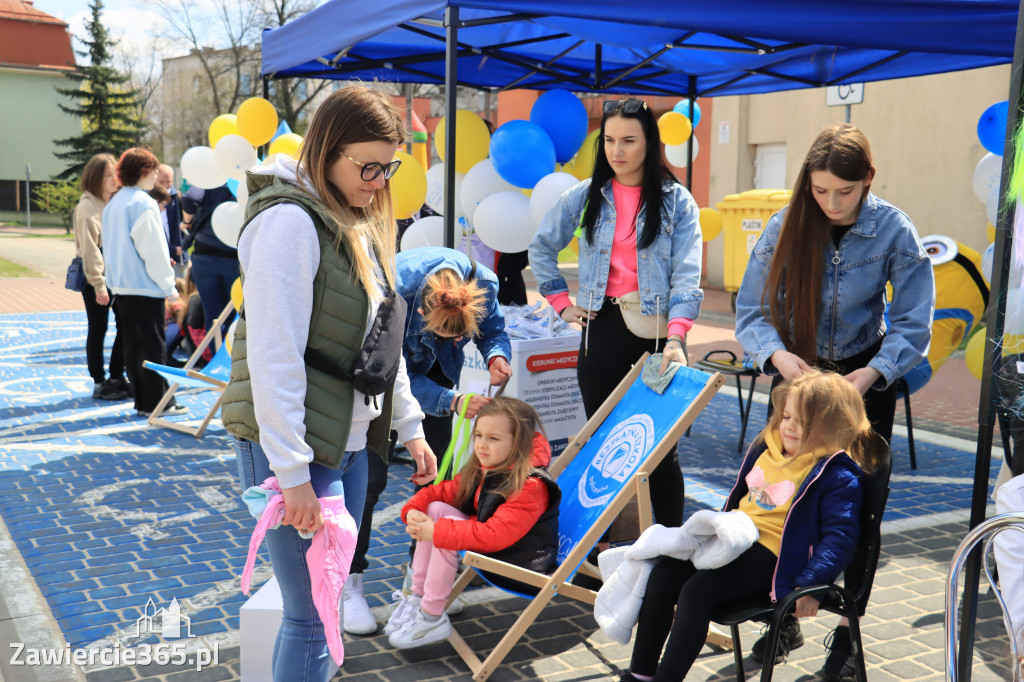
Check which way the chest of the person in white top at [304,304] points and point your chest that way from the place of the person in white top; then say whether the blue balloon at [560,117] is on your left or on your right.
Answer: on your left

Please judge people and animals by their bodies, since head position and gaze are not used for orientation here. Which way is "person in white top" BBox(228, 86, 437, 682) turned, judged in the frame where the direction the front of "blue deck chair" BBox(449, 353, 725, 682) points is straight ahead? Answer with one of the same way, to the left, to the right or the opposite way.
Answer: to the left

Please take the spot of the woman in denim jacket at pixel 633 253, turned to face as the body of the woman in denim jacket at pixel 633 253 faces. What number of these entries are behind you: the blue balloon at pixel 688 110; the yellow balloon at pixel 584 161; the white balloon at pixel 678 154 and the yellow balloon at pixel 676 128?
4

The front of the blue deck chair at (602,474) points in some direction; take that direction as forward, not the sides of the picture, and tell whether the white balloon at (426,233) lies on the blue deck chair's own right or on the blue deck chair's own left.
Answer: on the blue deck chair's own right

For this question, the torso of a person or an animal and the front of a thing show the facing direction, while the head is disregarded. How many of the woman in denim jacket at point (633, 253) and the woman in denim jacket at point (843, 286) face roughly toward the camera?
2

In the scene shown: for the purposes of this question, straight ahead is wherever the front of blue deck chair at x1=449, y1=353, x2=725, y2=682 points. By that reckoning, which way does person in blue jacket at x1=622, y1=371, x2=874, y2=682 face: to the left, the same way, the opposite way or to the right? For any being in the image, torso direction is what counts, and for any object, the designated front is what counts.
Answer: the same way

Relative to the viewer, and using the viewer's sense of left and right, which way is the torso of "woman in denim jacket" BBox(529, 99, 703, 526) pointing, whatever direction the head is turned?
facing the viewer

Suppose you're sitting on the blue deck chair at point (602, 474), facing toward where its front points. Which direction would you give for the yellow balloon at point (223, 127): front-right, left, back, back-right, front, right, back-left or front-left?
right

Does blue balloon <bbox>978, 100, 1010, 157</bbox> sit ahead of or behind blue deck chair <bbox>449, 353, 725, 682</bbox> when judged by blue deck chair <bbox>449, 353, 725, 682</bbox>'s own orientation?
behind

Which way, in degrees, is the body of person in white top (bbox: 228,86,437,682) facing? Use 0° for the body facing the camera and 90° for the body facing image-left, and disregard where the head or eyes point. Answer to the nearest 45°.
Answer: approximately 315°

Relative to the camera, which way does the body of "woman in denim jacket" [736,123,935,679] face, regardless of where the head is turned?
toward the camera

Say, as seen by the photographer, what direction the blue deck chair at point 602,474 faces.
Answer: facing the viewer and to the left of the viewer

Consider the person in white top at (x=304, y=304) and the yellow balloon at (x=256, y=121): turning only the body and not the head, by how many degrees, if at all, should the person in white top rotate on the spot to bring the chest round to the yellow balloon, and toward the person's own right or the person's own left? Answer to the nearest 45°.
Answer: approximately 135° to the person's own left

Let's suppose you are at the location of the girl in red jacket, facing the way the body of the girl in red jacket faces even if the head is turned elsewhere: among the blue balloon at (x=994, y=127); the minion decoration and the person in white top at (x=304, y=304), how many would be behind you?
2

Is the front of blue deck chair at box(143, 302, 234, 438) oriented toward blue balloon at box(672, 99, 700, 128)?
no
